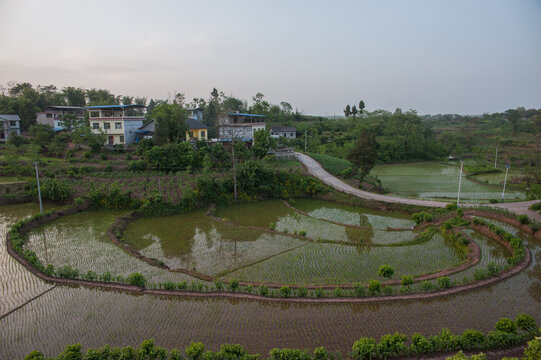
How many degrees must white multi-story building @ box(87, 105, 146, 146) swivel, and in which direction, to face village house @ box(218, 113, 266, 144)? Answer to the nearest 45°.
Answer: approximately 135° to its left

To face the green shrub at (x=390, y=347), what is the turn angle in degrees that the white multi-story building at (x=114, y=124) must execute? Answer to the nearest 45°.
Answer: approximately 45° to its left

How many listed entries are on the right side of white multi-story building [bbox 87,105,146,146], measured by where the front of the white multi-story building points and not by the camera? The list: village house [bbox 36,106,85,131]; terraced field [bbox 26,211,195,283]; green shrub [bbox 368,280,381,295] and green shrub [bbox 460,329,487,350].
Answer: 1

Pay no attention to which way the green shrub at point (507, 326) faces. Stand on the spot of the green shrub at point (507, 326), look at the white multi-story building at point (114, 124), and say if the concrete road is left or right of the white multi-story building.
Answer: right

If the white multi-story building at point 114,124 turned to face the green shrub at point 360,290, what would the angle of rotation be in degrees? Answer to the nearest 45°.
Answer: approximately 45° to its left

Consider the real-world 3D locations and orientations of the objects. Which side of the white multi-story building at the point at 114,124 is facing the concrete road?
left

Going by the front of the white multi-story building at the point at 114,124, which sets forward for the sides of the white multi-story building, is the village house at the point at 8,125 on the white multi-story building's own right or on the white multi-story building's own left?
on the white multi-story building's own right

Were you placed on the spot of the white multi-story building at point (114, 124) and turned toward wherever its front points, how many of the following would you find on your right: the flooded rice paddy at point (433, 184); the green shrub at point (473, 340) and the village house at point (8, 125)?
1

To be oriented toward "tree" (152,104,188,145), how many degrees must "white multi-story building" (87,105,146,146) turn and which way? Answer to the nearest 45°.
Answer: approximately 90° to its left

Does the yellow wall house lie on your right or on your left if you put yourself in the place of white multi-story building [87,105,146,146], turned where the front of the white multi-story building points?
on your left

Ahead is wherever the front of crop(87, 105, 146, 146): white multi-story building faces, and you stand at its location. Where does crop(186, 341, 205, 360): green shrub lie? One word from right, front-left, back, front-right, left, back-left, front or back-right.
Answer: front-left

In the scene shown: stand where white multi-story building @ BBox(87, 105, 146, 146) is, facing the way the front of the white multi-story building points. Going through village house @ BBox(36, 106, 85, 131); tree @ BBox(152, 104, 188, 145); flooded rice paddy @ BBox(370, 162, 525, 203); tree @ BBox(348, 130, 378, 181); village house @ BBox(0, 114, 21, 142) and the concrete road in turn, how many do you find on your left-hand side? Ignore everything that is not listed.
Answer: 4

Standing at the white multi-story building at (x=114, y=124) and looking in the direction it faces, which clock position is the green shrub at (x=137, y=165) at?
The green shrub is roughly at 10 o'clock from the white multi-story building.

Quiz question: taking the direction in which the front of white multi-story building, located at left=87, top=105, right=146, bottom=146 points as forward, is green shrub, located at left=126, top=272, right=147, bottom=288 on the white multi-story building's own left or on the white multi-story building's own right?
on the white multi-story building's own left

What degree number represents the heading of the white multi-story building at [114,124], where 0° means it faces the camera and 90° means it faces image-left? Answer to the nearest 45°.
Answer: approximately 45°

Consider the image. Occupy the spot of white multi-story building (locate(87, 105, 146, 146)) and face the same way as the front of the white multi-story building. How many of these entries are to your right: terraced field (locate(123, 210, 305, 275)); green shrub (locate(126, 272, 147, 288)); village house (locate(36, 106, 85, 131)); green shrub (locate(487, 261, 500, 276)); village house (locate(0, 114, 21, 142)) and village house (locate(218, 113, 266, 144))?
2

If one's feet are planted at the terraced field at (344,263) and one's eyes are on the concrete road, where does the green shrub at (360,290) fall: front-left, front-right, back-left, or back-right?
back-right
